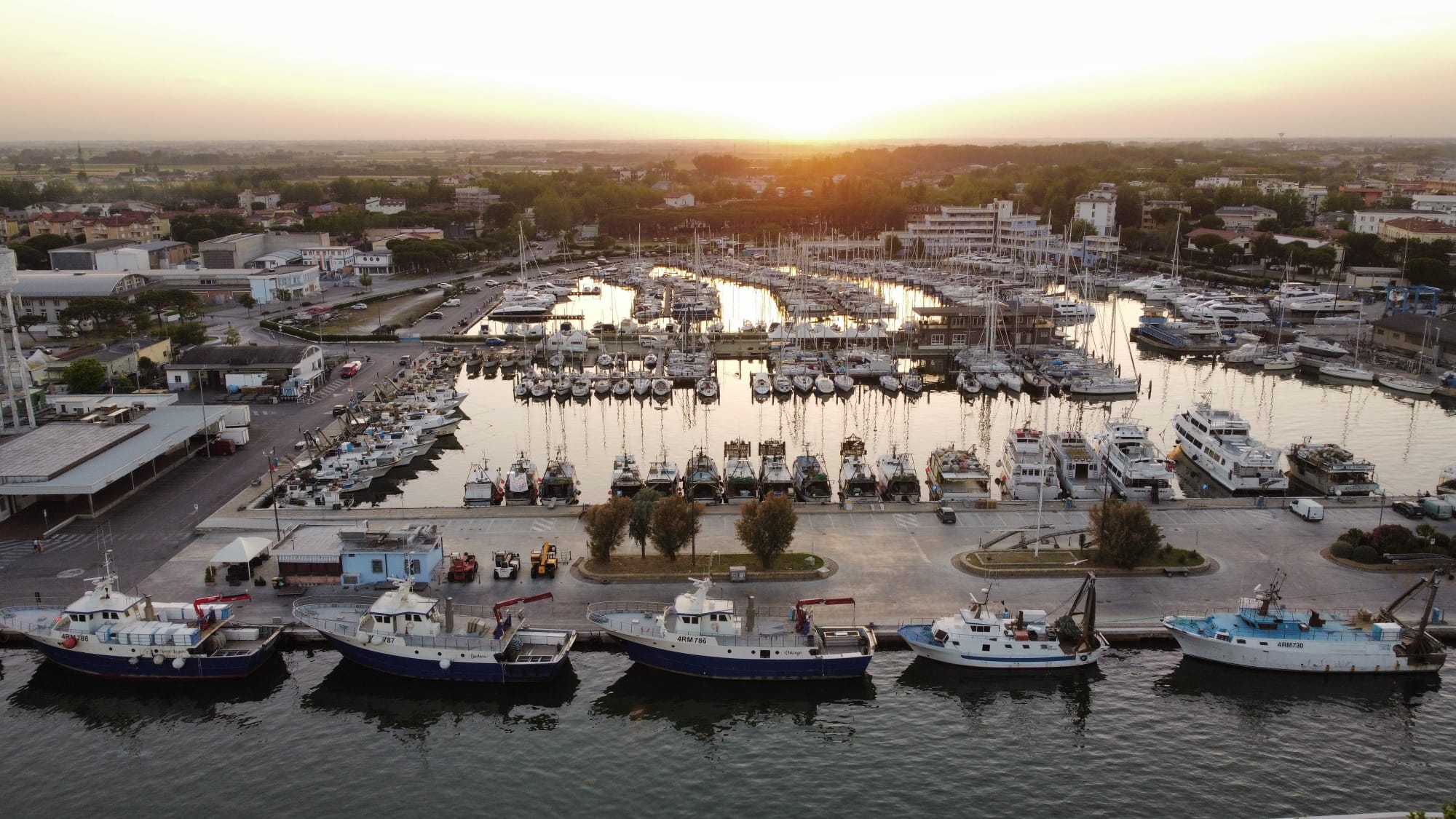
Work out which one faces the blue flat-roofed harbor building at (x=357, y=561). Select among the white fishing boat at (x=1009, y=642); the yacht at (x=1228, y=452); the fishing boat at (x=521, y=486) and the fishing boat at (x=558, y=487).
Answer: the white fishing boat

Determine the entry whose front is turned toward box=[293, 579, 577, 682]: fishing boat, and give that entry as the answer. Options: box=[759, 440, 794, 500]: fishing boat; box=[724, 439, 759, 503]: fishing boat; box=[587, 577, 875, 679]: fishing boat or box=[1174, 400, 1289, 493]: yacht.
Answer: box=[587, 577, 875, 679]: fishing boat

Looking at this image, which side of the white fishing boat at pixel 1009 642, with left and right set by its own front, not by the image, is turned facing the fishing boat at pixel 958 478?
right

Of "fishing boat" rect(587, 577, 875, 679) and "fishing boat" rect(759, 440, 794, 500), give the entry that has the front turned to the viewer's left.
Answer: "fishing boat" rect(587, 577, 875, 679)
